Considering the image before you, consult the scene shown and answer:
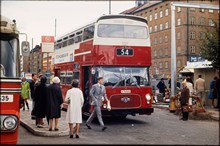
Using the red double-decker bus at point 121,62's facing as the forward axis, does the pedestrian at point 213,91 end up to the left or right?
on its left

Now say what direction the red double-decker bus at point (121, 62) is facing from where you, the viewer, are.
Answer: facing the viewer and to the right of the viewer

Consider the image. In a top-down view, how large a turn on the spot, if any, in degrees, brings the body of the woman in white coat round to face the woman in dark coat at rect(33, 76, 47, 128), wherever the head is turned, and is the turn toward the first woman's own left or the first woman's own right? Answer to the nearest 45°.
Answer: approximately 45° to the first woman's own left

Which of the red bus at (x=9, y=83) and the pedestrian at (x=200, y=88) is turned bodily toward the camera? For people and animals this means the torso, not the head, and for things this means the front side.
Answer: the red bus

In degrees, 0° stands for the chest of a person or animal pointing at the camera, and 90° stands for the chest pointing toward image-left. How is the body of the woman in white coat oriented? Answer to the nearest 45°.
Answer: approximately 180°

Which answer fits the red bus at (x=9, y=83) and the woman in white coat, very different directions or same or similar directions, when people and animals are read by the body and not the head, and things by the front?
very different directions

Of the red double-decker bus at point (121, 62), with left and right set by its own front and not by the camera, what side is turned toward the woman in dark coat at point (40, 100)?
front

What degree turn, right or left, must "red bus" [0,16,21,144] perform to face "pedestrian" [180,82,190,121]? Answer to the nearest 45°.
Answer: approximately 135° to its left

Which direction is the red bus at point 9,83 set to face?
toward the camera

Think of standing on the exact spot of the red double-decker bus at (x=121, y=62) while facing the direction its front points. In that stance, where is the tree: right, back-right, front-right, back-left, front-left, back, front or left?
left
